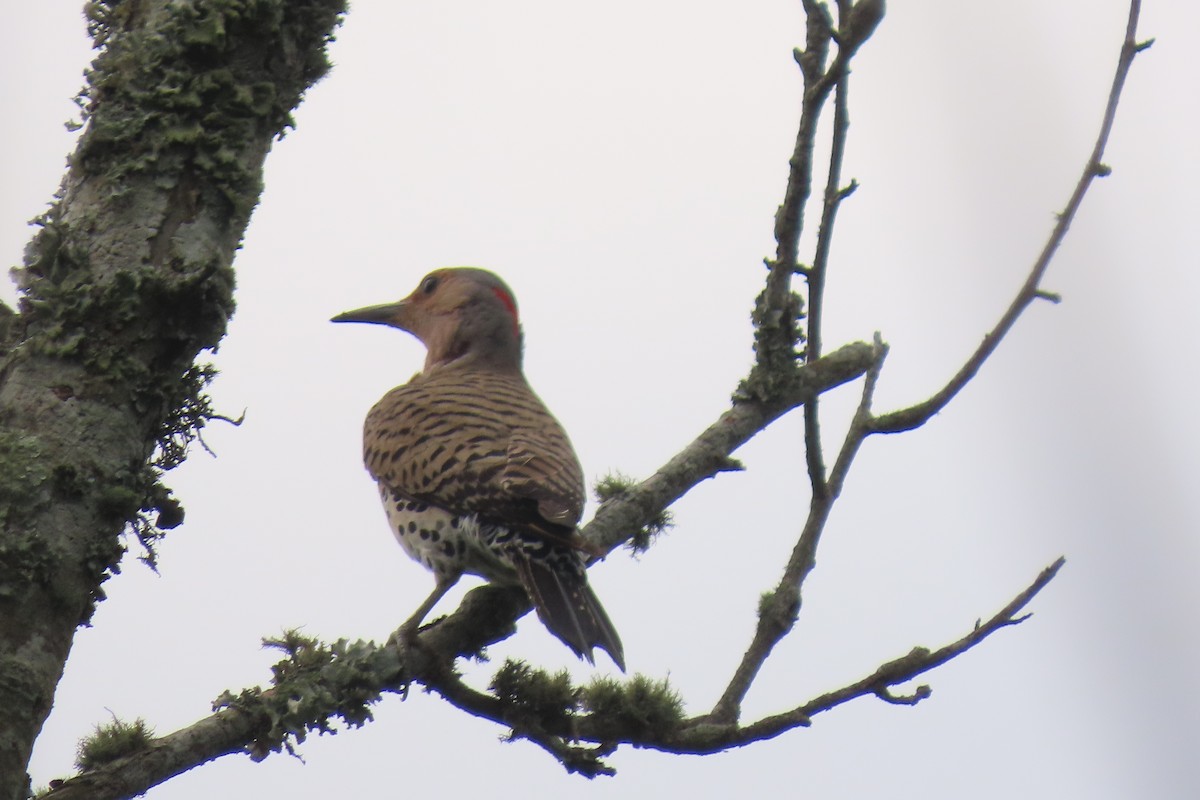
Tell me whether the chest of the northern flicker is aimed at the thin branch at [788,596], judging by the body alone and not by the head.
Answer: no

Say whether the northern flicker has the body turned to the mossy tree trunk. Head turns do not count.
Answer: no

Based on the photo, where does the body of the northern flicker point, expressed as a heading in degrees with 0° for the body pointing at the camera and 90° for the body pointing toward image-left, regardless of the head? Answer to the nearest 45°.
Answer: approximately 135°

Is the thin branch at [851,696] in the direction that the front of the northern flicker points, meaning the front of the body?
no
